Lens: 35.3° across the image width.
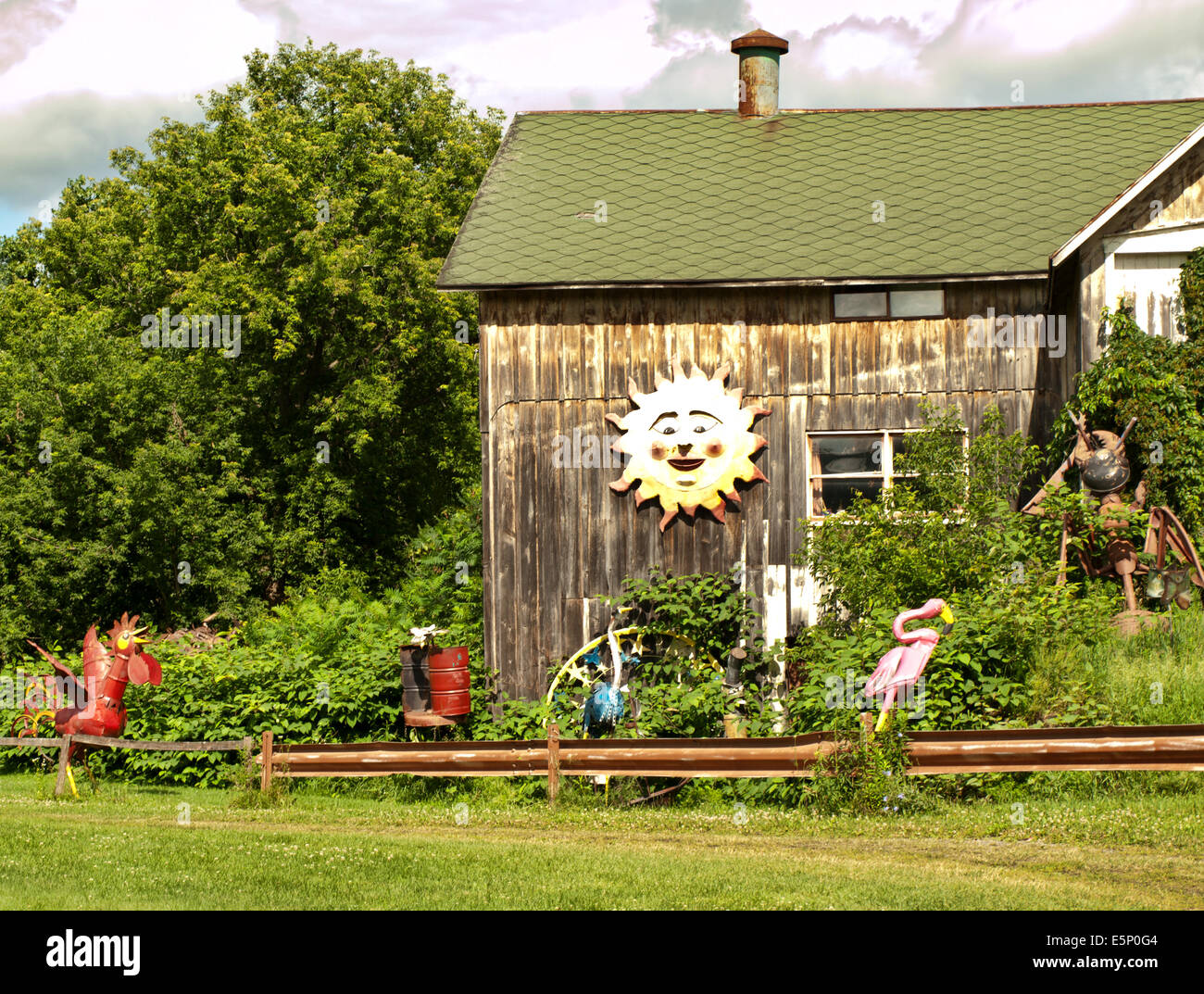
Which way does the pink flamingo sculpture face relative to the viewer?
to the viewer's right

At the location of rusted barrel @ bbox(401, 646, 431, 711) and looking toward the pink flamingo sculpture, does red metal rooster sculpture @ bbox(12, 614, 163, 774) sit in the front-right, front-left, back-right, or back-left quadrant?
back-right

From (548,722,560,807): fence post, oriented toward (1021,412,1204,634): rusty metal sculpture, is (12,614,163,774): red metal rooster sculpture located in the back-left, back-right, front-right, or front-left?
back-left

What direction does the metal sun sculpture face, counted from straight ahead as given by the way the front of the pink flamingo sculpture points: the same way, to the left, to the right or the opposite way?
to the right

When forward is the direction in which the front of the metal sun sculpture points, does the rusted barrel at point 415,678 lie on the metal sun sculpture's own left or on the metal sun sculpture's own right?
on the metal sun sculpture's own right

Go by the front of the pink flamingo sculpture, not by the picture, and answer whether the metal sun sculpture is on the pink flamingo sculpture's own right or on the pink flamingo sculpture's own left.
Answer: on the pink flamingo sculpture's own left

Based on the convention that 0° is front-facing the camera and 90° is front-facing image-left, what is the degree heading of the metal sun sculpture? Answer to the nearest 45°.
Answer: approximately 0°

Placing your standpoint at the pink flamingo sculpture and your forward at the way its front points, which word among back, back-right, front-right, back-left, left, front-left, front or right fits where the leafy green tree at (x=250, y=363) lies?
back-left

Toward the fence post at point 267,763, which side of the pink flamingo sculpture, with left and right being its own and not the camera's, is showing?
back

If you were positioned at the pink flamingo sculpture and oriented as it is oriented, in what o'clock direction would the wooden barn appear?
The wooden barn is roughly at 8 o'clock from the pink flamingo sculpture.

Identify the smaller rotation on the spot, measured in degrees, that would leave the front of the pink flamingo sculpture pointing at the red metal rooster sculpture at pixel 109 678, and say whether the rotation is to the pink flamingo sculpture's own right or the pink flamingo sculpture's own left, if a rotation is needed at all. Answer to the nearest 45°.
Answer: approximately 180°

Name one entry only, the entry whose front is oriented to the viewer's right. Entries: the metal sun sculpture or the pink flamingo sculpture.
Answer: the pink flamingo sculpture

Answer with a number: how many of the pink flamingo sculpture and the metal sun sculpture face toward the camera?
1

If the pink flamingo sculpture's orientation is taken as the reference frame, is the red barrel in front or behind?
behind

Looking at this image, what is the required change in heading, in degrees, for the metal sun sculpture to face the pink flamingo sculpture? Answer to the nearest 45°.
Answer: approximately 45° to its left
